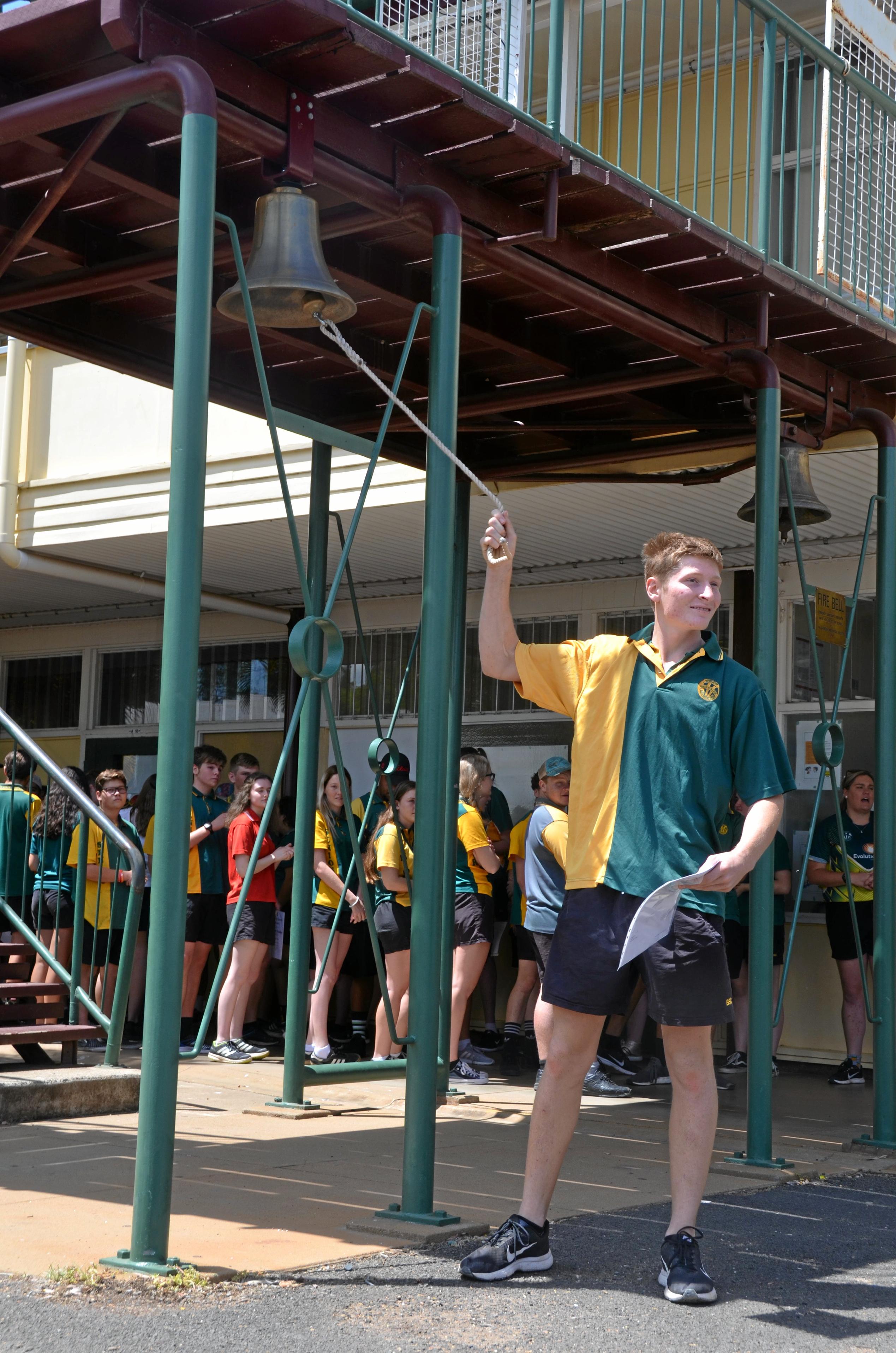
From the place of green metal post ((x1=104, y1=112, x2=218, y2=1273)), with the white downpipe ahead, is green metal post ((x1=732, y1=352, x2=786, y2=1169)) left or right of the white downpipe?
right

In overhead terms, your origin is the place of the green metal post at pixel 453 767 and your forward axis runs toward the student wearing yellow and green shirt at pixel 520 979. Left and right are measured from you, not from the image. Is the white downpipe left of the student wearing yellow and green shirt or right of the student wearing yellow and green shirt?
left

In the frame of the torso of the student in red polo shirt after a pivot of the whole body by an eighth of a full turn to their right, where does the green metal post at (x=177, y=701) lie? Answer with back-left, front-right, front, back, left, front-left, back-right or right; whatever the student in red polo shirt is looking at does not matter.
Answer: front-right
